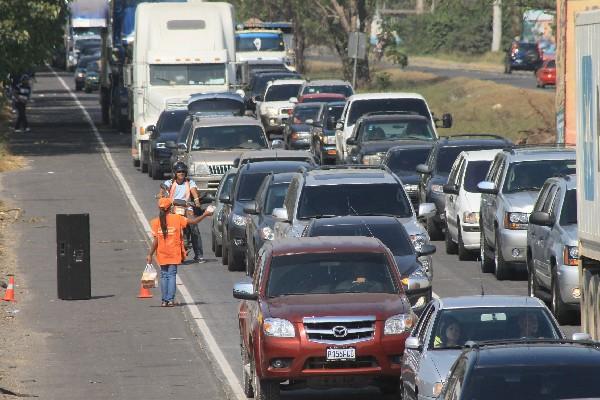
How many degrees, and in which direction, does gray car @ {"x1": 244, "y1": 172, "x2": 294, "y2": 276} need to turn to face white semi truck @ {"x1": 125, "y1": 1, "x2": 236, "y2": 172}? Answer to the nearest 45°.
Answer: approximately 180°

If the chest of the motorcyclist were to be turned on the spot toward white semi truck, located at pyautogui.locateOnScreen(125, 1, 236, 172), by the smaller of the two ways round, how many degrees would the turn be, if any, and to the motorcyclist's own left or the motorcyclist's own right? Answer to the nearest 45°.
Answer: approximately 180°

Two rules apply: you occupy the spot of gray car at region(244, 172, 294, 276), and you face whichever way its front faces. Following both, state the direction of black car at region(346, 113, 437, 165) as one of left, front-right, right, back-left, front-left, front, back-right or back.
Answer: back

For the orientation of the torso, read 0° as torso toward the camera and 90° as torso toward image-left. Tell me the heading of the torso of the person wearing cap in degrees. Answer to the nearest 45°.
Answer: approximately 180°

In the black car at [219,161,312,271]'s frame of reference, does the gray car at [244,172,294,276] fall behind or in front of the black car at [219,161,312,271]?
in front

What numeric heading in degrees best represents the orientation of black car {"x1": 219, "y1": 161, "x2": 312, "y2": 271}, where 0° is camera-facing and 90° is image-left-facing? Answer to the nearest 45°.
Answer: approximately 0°

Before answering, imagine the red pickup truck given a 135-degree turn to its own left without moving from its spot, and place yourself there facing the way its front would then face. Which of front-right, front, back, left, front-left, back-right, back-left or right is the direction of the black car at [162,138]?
front-left

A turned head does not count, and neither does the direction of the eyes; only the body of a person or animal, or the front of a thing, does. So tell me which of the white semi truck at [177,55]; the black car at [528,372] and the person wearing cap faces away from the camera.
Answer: the person wearing cap

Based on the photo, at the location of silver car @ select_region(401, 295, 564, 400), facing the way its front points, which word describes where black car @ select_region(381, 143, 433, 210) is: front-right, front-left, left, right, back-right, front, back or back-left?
back

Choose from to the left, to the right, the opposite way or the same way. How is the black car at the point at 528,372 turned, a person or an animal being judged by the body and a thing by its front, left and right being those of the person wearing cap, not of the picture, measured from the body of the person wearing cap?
the opposite way

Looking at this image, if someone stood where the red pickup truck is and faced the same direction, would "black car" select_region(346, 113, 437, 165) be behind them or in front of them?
behind

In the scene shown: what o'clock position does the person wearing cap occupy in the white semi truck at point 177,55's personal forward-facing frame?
The person wearing cap is roughly at 12 o'clock from the white semi truck.
